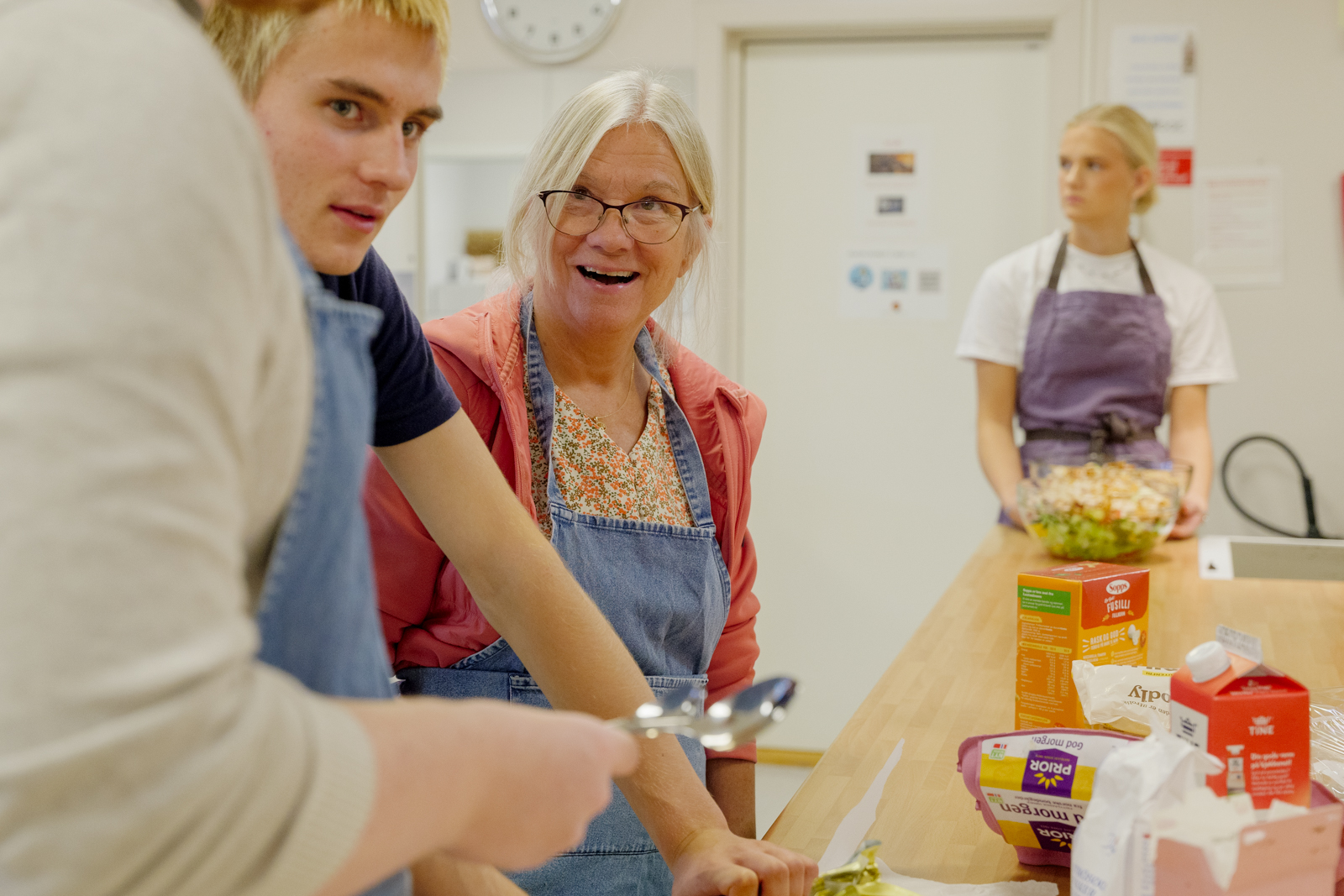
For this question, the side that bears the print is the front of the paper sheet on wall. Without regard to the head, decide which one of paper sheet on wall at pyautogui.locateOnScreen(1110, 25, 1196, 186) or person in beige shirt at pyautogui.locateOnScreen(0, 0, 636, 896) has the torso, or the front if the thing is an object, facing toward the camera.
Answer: the paper sheet on wall

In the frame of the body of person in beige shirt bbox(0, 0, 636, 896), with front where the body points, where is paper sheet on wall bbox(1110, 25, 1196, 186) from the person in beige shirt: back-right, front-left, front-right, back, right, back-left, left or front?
front-left

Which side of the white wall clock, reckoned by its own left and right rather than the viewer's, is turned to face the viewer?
front

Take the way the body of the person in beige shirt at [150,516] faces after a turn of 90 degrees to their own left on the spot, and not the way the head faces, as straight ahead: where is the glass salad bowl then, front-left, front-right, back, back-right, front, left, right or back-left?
front-right

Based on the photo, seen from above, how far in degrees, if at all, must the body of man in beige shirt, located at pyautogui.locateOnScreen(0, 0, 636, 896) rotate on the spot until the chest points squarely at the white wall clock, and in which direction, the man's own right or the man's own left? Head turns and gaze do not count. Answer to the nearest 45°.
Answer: approximately 90° to the man's own left

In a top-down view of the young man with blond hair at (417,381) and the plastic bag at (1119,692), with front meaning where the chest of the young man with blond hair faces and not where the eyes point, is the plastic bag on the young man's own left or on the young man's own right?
on the young man's own left

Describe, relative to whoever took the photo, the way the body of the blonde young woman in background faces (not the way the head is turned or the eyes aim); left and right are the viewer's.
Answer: facing the viewer

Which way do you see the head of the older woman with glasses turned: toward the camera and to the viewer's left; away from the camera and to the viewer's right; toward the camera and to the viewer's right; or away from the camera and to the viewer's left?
toward the camera and to the viewer's left

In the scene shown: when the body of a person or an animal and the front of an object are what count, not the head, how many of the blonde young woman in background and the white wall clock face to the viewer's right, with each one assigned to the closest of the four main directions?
0

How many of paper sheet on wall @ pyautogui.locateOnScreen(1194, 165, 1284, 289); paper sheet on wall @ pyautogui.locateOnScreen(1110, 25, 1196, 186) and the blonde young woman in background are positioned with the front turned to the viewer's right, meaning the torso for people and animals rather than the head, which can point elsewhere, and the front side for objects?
0

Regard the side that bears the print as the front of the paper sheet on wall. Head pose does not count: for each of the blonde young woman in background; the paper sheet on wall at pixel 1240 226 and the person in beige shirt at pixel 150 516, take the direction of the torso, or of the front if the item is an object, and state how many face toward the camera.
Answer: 2

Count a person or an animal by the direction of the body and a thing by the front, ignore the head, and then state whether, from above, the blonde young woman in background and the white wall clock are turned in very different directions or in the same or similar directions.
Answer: same or similar directions

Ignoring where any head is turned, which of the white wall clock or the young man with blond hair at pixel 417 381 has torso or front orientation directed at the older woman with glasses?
the white wall clock

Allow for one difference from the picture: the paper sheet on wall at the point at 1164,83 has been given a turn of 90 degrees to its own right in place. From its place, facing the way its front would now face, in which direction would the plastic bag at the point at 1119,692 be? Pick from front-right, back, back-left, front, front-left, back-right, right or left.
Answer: left

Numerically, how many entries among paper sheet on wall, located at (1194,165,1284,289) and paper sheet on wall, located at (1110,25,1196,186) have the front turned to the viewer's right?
0

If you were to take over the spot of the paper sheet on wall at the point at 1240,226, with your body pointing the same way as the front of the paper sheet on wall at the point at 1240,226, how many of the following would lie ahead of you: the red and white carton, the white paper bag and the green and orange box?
3

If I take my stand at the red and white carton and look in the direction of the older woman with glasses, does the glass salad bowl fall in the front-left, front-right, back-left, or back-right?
front-right

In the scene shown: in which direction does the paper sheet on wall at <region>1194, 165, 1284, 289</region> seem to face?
toward the camera

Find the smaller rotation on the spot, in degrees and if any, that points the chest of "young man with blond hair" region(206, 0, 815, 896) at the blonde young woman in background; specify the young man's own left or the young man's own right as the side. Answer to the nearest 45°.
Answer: approximately 90° to the young man's own left
